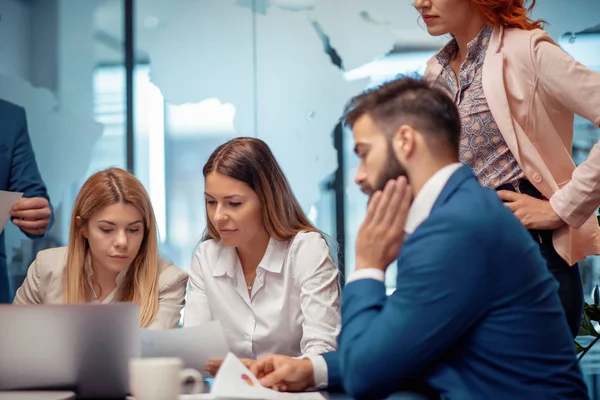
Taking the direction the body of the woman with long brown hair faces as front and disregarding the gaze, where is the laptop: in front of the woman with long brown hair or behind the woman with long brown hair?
in front

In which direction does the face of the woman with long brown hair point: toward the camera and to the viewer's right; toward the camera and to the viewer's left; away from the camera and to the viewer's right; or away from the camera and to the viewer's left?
toward the camera and to the viewer's left

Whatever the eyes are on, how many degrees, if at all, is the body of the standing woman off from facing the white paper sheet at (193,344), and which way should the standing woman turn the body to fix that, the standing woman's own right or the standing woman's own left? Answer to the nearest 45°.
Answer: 0° — they already face it

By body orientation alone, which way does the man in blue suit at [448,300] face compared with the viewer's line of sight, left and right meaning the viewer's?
facing to the left of the viewer

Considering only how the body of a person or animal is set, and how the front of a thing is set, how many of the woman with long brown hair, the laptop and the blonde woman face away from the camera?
1

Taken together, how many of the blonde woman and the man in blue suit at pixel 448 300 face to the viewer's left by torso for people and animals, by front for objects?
1

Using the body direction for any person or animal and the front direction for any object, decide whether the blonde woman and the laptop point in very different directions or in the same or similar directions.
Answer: very different directions

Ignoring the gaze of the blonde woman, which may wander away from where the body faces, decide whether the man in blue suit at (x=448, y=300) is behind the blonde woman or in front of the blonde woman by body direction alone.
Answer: in front

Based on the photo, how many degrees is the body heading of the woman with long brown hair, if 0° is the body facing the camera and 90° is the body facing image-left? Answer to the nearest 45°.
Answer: approximately 45°

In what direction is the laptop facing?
away from the camera

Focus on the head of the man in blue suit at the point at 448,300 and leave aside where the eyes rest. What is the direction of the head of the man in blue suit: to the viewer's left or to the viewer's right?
to the viewer's left

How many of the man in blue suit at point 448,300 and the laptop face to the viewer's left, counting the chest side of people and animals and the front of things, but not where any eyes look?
1
